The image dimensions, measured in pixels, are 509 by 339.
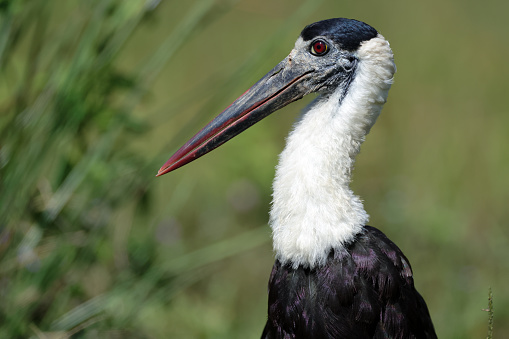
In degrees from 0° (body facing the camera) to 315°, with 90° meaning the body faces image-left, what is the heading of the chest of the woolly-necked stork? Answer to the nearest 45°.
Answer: approximately 90°
